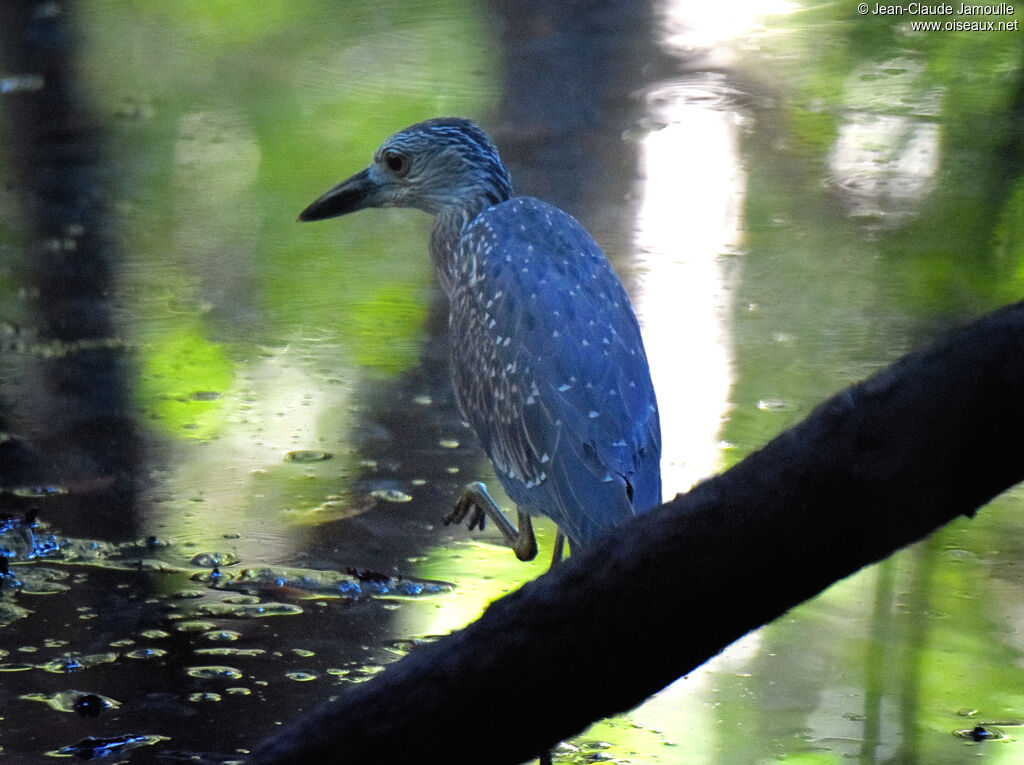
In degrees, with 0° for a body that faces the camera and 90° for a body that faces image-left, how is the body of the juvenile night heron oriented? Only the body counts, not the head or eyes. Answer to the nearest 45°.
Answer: approximately 90°

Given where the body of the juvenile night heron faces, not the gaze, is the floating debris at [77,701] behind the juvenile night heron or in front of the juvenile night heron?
in front
